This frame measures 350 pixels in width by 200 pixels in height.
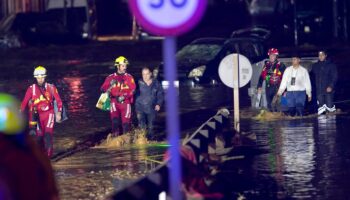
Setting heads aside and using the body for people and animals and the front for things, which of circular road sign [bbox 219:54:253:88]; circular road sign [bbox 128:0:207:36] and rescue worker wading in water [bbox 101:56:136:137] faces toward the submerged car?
circular road sign [bbox 219:54:253:88]

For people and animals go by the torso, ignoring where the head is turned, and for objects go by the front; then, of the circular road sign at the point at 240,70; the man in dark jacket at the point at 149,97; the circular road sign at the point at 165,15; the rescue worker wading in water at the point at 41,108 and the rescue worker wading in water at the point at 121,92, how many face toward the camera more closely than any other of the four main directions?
4

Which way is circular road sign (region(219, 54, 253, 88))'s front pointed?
away from the camera

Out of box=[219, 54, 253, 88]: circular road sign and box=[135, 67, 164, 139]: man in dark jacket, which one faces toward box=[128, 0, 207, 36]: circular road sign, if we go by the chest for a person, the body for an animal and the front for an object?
the man in dark jacket

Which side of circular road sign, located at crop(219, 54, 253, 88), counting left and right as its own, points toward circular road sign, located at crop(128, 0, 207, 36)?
back

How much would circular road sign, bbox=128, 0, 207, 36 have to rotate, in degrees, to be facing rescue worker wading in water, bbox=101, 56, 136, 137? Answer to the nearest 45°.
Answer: approximately 180°

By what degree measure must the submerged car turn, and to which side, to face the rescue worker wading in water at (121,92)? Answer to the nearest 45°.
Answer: approximately 45° to its left

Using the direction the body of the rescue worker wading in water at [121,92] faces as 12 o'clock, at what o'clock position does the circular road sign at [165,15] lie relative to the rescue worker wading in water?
The circular road sign is roughly at 12 o'clock from the rescue worker wading in water.
